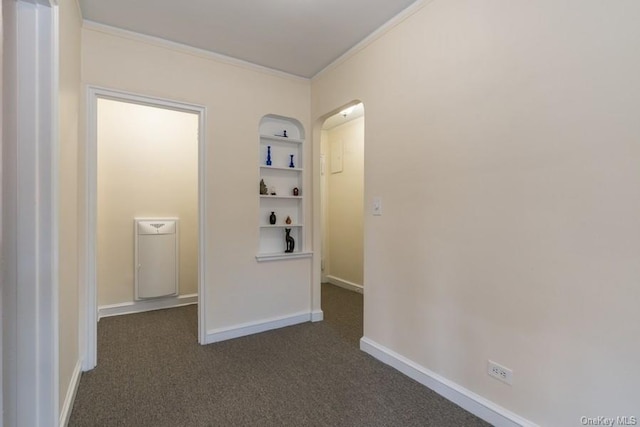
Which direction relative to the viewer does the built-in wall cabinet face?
toward the camera

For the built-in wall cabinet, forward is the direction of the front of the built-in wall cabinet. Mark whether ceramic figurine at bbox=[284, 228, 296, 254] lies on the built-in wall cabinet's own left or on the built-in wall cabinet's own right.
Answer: on the built-in wall cabinet's own left
